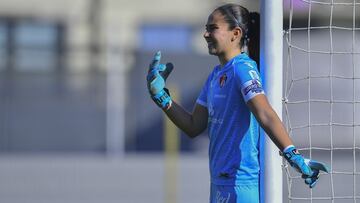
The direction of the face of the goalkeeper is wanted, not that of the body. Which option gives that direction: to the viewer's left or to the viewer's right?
to the viewer's left

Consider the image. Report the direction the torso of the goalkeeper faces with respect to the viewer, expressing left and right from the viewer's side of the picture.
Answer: facing the viewer and to the left of the viewer
